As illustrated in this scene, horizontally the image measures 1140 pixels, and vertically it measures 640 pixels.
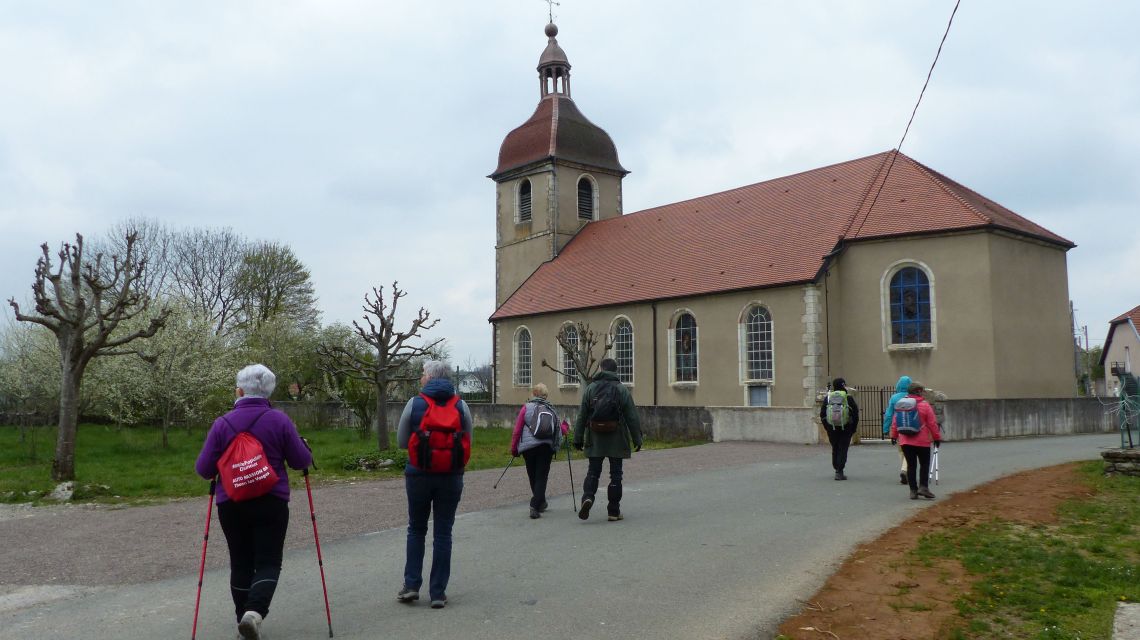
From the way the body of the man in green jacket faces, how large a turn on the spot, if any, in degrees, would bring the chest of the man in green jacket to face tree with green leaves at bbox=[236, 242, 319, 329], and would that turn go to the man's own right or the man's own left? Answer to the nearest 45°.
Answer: approximately 45° to the man's own left

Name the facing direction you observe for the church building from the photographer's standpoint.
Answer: facing away from the viewer and to the left of the viewer

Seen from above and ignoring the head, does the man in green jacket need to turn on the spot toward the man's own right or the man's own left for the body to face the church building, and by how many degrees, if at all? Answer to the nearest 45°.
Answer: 0° — they already face it

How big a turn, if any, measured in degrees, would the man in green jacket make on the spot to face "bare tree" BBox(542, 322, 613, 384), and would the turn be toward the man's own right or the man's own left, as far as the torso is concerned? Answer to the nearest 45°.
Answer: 0° — they already face it

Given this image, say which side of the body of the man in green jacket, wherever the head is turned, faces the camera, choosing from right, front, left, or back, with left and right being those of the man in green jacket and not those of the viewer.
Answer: back

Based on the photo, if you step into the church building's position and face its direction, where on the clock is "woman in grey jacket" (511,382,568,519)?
The woman in grey jacket is roughly at 8 o'clock from the church building.

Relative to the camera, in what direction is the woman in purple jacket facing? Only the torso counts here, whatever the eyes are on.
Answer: away from the camera

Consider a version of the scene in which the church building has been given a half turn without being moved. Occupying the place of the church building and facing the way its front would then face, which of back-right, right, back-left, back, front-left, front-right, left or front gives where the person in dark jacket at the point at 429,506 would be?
front-right

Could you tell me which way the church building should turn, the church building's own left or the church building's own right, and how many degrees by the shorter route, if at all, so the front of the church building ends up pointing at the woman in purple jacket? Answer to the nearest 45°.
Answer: approximately 135° to the church building's own left

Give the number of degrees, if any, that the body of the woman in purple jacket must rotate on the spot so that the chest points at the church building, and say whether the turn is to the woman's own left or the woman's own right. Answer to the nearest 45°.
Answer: approximately 45° to the woman's own right

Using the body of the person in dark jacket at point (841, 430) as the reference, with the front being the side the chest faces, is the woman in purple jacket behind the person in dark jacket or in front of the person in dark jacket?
behind

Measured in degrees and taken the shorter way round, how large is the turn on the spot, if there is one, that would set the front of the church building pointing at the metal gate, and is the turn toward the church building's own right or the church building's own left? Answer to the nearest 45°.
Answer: approximately 135° to the church building's own left

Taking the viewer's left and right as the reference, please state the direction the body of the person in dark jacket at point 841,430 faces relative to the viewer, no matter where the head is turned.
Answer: facing away from the viewer

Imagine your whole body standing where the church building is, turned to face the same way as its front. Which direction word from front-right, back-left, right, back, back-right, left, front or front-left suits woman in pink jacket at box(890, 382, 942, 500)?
back-left

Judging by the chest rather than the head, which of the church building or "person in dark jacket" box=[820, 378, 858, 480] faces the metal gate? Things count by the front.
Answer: the person in dark jacket

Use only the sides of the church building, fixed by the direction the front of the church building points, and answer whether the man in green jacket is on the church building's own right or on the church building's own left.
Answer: on the church building's own left
